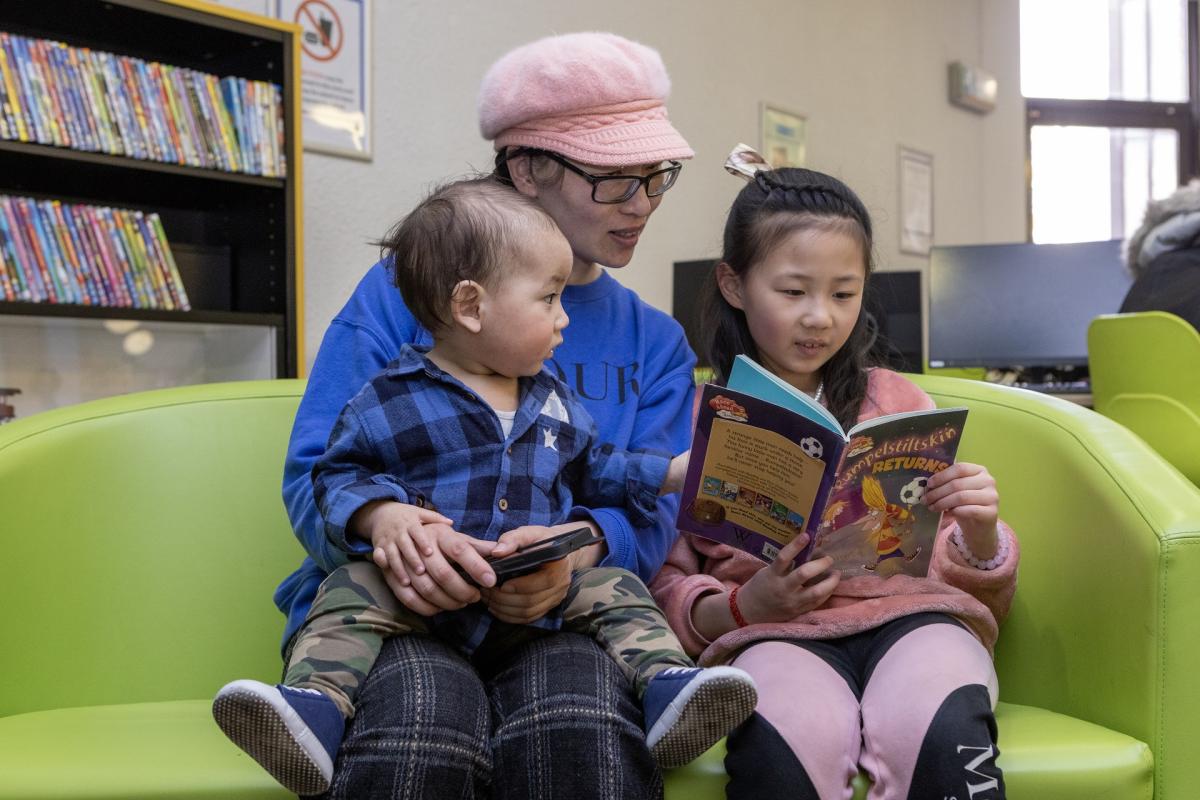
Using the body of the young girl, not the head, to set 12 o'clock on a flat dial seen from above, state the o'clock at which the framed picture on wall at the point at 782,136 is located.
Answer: The framed picture on wall is roughly at 6 o'clock from the young girl.

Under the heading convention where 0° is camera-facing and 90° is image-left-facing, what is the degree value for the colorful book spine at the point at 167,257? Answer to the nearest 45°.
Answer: approximately 0°

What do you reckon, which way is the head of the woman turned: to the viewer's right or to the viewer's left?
to the viewer's right
